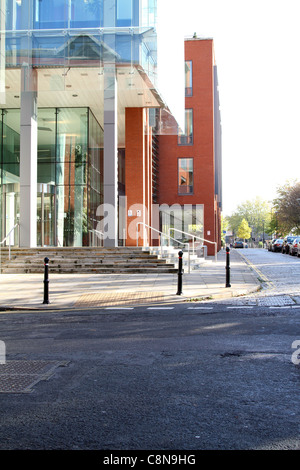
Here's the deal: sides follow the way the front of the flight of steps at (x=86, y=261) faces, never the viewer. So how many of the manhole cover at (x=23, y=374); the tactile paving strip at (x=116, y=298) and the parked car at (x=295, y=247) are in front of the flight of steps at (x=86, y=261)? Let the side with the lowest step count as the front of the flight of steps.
2

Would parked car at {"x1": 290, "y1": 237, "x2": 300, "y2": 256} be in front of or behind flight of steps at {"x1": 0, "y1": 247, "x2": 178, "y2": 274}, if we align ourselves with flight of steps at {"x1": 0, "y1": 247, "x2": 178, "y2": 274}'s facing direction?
behind

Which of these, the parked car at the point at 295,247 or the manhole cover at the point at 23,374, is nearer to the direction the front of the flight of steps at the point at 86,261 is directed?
the manhole cover

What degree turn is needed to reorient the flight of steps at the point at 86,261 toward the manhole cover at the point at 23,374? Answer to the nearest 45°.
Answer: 0° — it already faces it

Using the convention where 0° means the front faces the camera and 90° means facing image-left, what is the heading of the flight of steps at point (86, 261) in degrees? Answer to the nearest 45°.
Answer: approximately 0°
